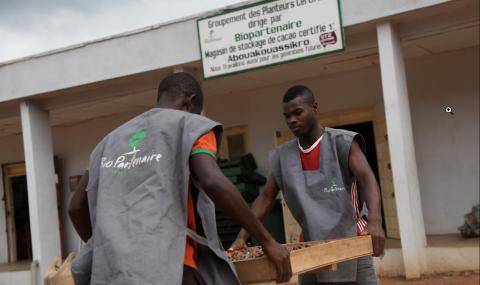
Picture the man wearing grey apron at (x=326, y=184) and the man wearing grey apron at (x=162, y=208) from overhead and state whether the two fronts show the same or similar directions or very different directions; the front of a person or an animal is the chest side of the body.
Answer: very different directions

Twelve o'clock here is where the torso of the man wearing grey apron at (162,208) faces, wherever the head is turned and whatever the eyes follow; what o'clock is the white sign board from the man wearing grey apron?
The white sign board is roughly at 11 o'clock from the man wearing grey apron.

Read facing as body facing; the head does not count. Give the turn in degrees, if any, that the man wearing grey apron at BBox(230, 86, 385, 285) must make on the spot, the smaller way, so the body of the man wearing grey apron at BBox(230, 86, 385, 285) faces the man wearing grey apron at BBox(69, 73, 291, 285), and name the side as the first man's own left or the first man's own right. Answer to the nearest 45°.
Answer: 0° — they already face them

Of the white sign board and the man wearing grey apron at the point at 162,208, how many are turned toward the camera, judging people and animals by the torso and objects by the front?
1

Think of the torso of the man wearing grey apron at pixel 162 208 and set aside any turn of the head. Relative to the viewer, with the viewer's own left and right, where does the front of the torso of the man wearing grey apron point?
facing away from the viewer and to the right of the viewer

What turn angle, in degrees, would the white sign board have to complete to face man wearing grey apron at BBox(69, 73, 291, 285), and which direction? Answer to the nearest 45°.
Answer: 0° — it already faces them

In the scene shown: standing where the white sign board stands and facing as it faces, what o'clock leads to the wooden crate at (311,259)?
The wooden crate is roughly at 12 o'clock from the white sign board.

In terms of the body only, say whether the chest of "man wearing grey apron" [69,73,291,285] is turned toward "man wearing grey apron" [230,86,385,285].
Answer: yes

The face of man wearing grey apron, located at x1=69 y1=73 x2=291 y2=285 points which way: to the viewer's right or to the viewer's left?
to the viewer's right
